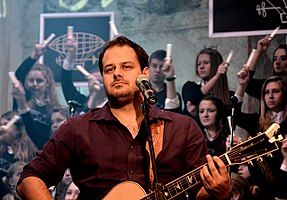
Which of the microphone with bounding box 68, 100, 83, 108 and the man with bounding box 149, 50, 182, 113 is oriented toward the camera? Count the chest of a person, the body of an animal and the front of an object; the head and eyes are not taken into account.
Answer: the man

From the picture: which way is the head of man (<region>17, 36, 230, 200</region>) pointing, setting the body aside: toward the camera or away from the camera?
toward the camera

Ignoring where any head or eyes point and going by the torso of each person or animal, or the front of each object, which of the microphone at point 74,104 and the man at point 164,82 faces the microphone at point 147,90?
the man

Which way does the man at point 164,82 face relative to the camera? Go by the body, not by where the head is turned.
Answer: toward the camera

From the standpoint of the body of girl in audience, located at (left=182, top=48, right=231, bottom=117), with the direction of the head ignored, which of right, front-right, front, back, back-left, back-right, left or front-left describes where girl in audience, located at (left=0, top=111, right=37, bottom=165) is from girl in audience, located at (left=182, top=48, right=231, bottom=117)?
front-right

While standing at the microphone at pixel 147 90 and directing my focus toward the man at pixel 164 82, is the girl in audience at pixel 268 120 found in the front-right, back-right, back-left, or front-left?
front-right

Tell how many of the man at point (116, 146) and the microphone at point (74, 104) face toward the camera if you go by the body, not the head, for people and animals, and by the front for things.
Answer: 1

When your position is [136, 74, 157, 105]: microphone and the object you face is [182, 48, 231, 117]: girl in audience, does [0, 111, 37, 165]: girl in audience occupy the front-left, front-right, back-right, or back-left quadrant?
front-left

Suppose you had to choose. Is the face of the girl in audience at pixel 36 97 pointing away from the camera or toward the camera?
toward the camera

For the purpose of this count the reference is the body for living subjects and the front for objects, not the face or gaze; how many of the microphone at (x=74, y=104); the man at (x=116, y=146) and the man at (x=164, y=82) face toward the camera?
2

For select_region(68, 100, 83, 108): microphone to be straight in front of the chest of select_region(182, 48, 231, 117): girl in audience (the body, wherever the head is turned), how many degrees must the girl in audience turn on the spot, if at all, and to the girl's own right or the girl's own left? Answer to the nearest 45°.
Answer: approximately 45° to the girl's own right

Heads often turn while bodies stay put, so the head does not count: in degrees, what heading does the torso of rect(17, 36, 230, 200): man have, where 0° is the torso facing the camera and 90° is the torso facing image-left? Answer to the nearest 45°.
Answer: approximately 0°

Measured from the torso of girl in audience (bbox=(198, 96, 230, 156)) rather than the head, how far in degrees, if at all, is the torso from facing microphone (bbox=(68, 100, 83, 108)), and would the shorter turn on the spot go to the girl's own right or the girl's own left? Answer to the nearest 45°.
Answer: approximately 45° to the girl's own right

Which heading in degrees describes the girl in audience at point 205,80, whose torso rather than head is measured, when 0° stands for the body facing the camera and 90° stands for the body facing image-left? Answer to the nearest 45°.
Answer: approximately 45°

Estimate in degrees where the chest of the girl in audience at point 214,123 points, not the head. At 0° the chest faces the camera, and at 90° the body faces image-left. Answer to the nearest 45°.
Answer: approximately 45°
